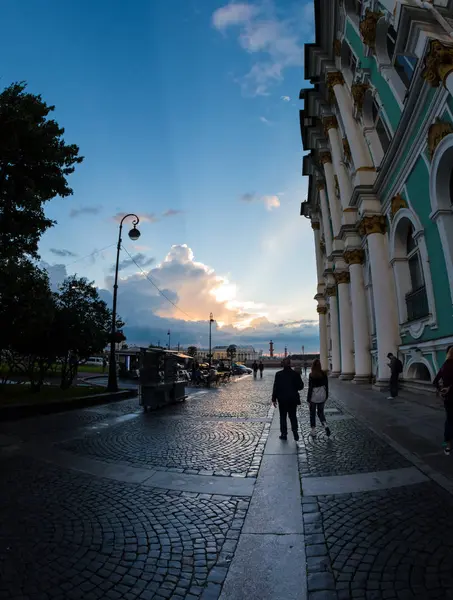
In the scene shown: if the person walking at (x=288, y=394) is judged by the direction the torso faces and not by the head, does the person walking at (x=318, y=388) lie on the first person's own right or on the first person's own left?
on the first person's own right

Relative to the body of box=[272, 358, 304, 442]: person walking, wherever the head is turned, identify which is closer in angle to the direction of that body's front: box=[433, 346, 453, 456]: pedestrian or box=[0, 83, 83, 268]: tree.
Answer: the tree

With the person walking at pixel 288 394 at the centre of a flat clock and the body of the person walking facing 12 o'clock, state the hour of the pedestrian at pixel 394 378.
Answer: The pedestrian is roughly at 1 o'clock from the person walking.

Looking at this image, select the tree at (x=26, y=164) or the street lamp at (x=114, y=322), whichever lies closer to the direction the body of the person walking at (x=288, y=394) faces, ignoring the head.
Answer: the street lamp

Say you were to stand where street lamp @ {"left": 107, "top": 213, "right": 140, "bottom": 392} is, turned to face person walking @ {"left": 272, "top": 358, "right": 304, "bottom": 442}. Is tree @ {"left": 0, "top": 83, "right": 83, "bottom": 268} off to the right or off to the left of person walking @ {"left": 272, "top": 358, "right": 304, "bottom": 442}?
right

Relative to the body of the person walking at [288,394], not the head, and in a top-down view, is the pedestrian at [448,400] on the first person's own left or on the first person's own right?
on the first person's own right

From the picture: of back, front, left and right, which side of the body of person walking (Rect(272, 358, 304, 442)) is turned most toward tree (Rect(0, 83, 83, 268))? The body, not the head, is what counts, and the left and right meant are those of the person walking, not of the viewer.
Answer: left

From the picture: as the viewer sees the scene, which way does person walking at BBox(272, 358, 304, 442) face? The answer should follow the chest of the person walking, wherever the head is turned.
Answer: away from the camera
